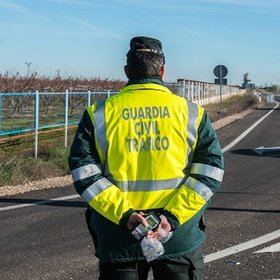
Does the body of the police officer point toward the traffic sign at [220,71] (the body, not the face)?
yes

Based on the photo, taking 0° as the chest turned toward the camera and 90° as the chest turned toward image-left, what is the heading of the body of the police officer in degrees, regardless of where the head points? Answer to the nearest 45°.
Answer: approximately 180°

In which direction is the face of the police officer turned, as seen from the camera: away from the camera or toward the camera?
away from the camera
